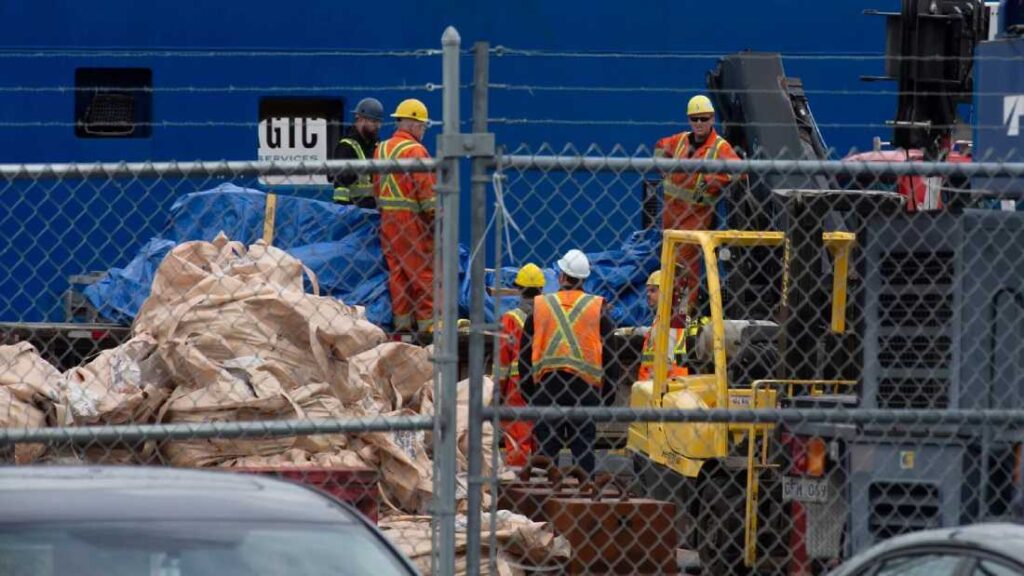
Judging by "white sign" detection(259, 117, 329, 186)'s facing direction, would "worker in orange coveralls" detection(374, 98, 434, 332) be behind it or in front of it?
in front

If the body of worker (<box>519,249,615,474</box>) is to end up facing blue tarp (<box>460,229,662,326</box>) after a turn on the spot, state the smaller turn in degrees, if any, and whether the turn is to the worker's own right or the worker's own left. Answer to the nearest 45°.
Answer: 0° — they already face it

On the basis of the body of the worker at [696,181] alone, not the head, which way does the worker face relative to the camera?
toward the camera

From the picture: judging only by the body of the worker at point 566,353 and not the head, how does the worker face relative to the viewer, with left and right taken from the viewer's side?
facing away from the viewer

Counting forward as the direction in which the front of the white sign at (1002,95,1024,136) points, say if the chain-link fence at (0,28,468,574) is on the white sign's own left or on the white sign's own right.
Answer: on the white sign's own right

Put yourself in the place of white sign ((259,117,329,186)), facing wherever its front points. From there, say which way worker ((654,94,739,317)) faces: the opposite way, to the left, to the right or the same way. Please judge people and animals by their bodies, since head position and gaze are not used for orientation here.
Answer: the same way

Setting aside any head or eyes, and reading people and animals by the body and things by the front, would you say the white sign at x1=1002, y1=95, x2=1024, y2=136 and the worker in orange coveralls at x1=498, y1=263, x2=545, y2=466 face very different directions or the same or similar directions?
very different directions

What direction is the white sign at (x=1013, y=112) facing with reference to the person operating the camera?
facing the viewer

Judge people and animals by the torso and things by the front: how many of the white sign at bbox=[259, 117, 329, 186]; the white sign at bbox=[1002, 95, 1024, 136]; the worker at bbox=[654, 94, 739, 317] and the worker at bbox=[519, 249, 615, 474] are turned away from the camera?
1

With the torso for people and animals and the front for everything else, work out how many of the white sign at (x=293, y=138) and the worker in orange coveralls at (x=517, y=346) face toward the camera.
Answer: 1

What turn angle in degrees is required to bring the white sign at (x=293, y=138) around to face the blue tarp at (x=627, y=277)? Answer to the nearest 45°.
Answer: approximately 45° to its left

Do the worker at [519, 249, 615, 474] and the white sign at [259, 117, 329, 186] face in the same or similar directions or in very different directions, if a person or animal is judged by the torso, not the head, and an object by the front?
very different directions

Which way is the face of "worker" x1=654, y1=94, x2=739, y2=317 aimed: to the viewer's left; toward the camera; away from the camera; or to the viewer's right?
toward the camera

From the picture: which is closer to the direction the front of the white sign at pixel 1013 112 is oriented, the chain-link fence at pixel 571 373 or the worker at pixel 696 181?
the chain-link fence
